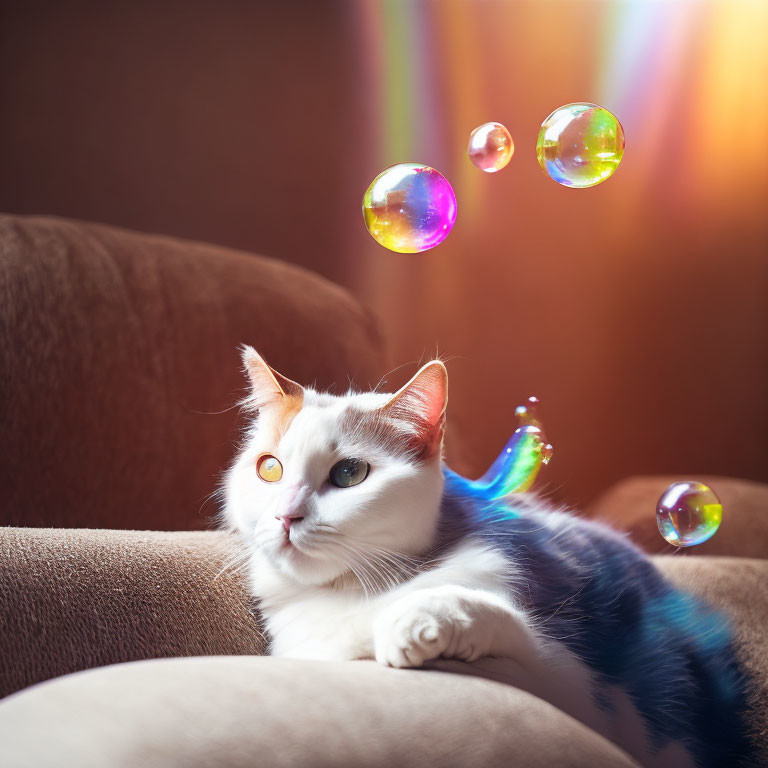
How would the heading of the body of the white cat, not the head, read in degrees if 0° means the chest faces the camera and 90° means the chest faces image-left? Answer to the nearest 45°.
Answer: approximately 45°
